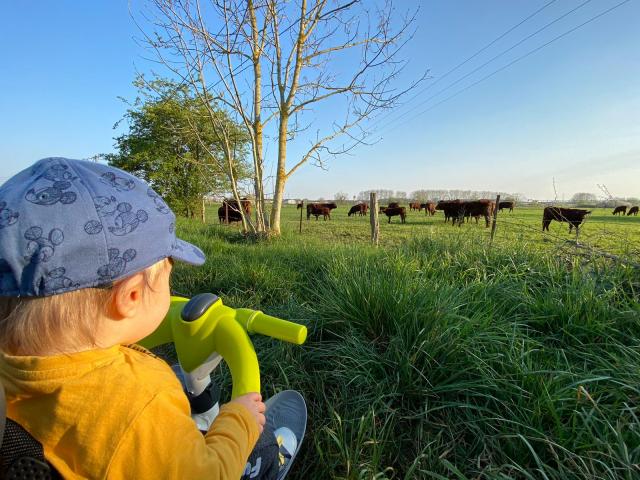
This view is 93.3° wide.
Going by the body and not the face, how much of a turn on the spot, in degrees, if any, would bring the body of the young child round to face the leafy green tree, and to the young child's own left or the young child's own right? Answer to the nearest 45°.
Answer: approximately 45° to the young child's own left

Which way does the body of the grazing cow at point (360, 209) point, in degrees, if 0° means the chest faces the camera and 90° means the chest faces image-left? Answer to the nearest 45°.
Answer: approximately 90°

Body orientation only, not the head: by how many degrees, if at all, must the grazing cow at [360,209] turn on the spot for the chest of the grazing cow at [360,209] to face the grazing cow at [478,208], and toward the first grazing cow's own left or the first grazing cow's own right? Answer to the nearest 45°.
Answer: approximately 135° to the first grazing cow's own left

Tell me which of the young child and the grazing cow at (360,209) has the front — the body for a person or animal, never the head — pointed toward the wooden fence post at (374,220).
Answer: the young child

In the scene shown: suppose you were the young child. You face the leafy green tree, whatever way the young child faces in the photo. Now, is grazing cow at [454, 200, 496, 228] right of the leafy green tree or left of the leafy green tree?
right

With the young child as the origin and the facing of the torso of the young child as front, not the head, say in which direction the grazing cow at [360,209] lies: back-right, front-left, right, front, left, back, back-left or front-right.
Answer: front

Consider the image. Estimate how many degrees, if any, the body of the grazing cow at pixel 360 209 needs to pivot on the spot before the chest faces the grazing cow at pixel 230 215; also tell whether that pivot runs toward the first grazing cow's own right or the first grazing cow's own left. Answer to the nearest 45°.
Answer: approximately 45° to the first grazing cow's own left

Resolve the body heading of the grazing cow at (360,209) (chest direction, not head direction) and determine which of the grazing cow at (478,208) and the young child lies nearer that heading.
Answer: the young child

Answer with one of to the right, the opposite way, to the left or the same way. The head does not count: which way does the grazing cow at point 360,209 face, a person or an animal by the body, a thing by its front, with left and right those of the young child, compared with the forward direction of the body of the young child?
to the left

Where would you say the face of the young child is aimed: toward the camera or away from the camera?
away from the camera

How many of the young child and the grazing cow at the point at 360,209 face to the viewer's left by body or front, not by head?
1

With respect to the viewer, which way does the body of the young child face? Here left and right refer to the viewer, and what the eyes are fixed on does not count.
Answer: facing away from the viewer and to the right of the viewer

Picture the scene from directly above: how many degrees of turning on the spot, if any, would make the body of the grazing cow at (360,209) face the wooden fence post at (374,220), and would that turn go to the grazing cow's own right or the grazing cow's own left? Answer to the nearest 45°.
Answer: approximately 90° to the grazing cow's own left
